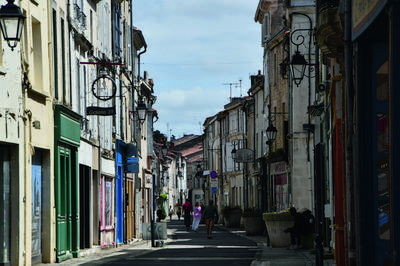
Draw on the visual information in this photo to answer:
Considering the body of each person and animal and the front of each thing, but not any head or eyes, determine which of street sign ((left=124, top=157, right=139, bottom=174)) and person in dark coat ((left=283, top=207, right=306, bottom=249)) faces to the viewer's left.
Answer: the person in dark coat

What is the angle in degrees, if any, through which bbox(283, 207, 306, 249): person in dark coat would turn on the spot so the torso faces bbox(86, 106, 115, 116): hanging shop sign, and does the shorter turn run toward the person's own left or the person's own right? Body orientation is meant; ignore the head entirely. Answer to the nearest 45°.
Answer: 0° — they already face it

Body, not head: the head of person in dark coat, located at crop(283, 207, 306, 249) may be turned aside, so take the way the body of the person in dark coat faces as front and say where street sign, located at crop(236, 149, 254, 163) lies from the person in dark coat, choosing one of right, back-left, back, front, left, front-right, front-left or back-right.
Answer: right

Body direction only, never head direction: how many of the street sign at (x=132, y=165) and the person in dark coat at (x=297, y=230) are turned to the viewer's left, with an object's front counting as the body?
1

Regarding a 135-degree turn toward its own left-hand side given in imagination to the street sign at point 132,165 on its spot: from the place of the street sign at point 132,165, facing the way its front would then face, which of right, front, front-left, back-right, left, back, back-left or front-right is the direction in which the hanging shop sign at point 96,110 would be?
back-right

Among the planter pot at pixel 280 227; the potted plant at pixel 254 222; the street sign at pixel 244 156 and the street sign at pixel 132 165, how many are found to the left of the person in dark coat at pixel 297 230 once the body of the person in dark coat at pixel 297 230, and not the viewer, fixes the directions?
0

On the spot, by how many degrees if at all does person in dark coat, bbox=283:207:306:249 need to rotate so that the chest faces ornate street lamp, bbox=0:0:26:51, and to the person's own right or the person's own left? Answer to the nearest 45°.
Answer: approximately 90° to the person's own left

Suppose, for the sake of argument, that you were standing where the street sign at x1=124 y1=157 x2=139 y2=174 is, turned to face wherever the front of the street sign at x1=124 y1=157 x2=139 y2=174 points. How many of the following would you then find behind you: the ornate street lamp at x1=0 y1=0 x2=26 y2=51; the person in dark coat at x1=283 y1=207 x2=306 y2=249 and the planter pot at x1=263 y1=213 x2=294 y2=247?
0

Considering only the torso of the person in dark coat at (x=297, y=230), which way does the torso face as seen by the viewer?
to the viewer's left

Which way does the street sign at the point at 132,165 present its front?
toward the camera

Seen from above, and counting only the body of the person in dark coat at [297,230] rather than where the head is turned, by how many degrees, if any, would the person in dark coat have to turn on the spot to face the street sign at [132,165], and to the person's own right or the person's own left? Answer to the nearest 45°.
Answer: approximately 45° to the person's own right
